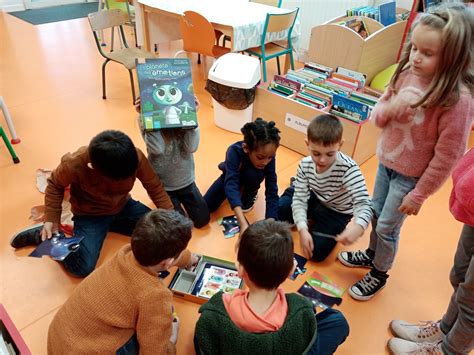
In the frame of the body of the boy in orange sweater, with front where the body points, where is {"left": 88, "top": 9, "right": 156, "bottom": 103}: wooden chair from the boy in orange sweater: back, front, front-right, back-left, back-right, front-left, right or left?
front-left

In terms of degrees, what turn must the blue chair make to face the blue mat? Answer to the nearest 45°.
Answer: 0° — it already faces it

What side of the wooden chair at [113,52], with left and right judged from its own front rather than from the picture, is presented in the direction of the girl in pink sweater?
front

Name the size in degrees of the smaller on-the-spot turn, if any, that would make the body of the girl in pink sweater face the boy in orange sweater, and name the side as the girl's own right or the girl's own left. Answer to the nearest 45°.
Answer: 0° — they already face them

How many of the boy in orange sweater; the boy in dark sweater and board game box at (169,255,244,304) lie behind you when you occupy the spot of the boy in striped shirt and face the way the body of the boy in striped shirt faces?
0

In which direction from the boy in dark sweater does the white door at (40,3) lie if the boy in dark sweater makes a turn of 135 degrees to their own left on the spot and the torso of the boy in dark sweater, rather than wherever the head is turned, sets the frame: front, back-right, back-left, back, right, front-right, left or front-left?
right

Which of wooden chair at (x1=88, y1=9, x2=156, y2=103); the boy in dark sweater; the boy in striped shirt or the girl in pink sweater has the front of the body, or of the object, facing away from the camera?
the boy in dark sweater

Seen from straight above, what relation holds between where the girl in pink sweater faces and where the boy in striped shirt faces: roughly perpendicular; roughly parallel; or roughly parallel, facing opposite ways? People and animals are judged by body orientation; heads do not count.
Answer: roughly parallel

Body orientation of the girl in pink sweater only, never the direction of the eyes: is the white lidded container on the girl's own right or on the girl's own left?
on the girl's own right

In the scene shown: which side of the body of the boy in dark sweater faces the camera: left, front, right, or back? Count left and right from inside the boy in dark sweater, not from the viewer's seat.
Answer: back

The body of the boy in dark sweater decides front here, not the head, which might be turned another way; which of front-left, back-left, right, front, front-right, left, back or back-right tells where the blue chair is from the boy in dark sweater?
front

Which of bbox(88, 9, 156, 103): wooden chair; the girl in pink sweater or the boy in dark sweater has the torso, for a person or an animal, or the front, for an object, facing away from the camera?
the boy in dark sweater

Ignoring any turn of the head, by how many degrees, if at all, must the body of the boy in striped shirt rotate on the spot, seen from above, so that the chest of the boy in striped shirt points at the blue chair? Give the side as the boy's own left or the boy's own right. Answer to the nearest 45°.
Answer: approximately 135° to the boy's own right

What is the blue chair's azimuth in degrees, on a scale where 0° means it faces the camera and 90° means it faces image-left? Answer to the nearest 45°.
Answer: approximately 135°

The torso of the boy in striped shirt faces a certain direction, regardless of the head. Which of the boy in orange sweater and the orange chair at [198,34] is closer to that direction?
the boy in orange sweater

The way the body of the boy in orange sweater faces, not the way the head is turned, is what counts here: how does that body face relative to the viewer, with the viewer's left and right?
facing away from the viewer and to the right of the viewer

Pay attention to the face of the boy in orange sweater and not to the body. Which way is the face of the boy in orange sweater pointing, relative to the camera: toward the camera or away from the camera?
away from the camera

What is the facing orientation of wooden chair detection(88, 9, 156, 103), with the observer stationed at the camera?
facing the viewer and to the right of the viewer
